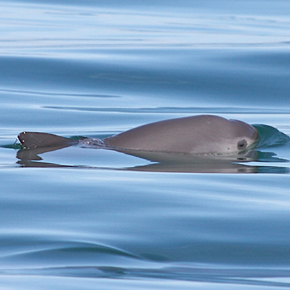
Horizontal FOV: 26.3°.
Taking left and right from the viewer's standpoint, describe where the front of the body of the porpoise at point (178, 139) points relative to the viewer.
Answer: facing to the right of the viewer
